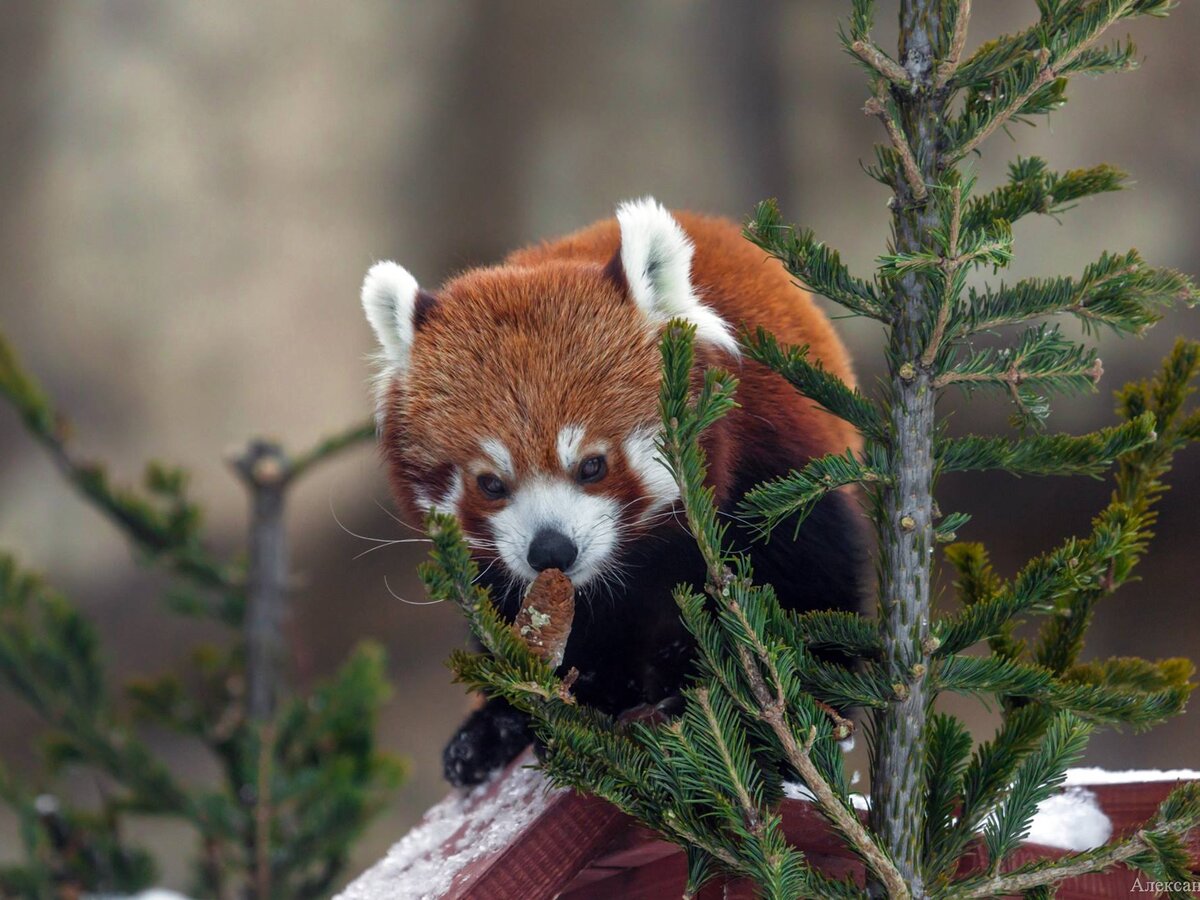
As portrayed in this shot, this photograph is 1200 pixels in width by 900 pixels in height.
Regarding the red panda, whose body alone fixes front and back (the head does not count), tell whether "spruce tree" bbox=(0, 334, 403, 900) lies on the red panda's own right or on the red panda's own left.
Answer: on the red panda's own right

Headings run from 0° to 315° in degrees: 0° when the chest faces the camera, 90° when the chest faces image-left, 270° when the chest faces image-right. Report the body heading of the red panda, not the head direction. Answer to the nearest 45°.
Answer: approximately 45°
